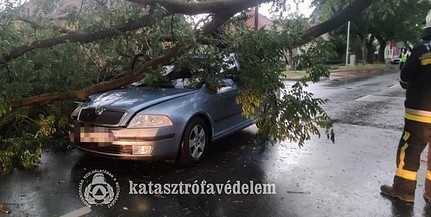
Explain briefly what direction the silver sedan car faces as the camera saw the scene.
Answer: facing the viewer and to the left of the viewer

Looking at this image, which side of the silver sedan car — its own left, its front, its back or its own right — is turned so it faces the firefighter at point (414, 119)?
left
